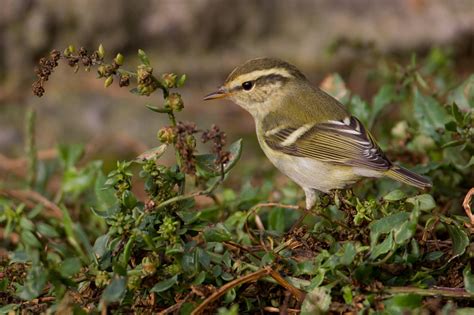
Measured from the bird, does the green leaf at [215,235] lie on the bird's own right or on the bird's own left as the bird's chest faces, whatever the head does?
on the bird's own left

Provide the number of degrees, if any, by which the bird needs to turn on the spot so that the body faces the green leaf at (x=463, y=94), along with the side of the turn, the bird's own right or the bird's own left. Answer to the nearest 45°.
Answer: approximately 180°

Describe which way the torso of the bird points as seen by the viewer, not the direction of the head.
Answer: to the viewer's left

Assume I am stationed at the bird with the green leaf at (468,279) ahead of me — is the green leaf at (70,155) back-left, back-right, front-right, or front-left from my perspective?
back-right

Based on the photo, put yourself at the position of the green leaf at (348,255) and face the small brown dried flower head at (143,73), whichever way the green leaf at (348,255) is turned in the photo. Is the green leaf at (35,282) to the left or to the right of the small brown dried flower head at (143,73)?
left

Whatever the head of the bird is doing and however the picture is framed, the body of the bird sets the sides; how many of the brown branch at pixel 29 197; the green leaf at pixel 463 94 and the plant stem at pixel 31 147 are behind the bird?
1

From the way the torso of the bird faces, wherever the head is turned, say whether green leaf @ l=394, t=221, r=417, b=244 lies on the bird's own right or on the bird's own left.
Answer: on the bird's own left

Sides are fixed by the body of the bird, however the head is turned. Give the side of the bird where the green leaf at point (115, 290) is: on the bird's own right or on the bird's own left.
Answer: on the bird's own left

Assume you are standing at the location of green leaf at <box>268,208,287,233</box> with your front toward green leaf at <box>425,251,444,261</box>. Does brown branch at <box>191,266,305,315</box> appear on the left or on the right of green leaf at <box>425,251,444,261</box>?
right

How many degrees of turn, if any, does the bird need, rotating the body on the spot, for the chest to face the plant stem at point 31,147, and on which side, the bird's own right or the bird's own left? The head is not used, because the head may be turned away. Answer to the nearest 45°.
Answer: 0° — it already faces it

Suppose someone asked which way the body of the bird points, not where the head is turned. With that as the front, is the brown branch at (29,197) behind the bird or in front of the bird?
in front
